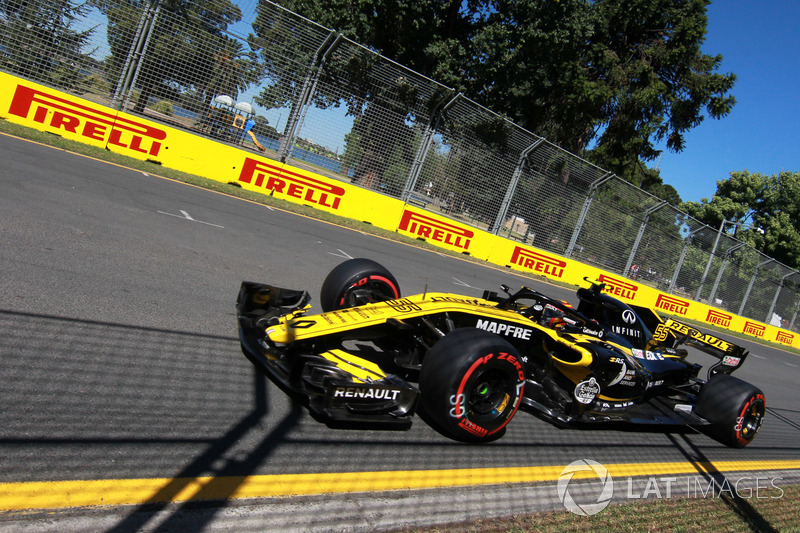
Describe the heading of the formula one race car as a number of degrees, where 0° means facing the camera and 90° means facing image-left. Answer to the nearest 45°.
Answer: approximately 45°

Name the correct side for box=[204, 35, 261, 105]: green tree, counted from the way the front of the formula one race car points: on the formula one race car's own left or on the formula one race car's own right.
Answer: on the formula one race car's own right

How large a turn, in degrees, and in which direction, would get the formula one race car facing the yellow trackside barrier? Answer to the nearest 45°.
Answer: approximately 90° to its right

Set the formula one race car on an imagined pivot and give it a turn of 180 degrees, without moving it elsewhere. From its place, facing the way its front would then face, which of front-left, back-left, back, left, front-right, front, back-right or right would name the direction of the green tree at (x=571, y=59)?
front-left

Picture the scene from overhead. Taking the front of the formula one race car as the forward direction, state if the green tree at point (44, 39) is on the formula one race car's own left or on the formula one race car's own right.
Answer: on the formula one race car's own right

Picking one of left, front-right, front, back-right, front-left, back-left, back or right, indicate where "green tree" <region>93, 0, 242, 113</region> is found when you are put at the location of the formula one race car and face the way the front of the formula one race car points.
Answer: right

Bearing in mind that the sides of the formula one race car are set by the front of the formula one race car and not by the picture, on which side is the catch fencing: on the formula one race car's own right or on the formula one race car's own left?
on the formula one race car's own right

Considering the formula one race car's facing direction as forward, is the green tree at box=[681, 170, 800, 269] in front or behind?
behind
